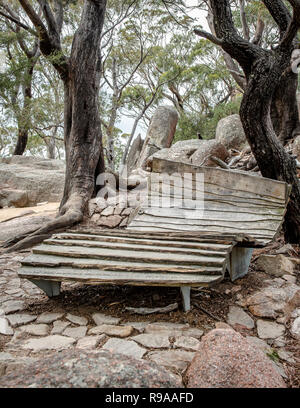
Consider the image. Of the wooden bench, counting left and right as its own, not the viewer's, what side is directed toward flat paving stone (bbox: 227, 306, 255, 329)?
left

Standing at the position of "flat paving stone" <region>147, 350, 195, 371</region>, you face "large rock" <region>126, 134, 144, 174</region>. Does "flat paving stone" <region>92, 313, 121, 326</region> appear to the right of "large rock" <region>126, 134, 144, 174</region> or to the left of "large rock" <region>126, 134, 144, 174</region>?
left

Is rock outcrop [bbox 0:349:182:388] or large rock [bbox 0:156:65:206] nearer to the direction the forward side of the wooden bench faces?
the rock outcrop

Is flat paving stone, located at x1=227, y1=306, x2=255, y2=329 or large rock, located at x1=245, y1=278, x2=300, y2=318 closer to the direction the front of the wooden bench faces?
the flat paving stone

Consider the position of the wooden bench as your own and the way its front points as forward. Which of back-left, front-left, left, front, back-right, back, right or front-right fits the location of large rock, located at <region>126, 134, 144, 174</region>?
back-right

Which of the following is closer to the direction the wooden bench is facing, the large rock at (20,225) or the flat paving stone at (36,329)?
the flat paving stone

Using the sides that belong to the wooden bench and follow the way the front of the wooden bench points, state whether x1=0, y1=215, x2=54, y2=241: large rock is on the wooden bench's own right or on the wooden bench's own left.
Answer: on the wooden bench's own right

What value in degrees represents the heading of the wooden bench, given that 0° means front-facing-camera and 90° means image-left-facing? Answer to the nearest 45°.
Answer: approximately 45°

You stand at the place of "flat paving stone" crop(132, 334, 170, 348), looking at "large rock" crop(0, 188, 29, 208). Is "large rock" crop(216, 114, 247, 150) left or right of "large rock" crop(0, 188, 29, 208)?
right

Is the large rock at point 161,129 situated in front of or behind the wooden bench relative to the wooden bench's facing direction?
behind

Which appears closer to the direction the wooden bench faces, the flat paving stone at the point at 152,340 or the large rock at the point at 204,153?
the flat paving stone

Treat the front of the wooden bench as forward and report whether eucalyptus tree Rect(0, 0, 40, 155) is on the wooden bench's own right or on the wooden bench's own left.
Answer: on the wooden bench's own right
